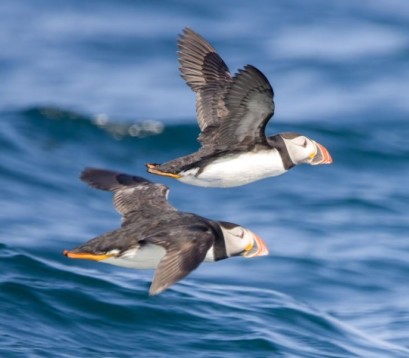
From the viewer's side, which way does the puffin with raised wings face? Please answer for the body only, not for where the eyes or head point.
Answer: to the viewer's right

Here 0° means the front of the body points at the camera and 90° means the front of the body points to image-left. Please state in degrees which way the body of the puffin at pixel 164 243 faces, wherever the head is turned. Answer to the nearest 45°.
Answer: approximately 270°

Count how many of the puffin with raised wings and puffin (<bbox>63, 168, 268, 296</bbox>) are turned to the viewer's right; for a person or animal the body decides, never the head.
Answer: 2
